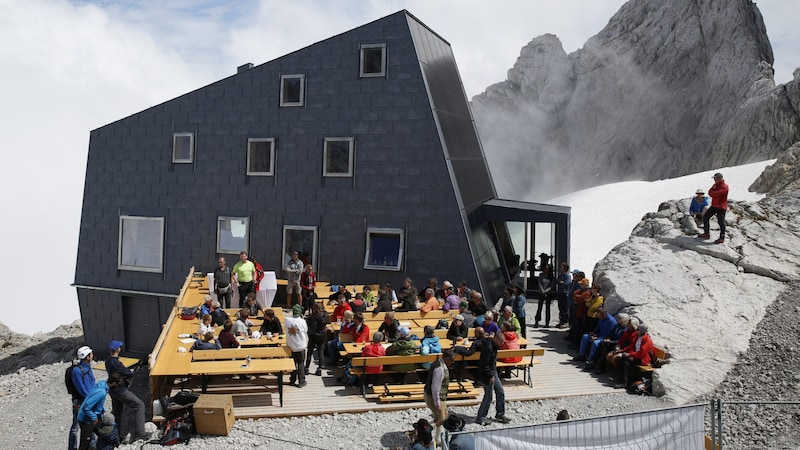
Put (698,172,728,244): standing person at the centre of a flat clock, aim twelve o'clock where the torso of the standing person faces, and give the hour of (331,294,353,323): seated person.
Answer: The seated person is roughly at 12 o'clock from the standing person.

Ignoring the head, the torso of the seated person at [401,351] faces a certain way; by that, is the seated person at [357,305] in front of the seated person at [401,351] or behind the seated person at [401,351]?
in front

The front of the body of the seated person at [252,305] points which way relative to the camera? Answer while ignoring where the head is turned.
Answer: toward the camera

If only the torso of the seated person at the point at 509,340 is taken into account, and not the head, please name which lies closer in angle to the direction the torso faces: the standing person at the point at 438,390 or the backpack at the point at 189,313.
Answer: the backpack

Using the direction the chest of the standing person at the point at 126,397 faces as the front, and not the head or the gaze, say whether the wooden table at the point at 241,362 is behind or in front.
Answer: in front

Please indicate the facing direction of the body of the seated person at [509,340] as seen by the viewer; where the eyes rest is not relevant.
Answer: away from the camera

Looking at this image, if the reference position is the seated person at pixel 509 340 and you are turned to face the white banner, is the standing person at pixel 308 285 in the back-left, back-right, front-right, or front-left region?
back-right

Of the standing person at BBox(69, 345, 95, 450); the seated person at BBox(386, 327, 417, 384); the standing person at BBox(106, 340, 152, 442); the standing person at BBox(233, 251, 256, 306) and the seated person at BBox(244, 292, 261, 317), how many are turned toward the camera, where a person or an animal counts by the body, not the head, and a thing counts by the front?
2

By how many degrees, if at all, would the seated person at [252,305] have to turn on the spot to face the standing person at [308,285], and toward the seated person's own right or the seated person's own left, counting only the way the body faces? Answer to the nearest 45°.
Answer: approximately 90° to the seated person's own left

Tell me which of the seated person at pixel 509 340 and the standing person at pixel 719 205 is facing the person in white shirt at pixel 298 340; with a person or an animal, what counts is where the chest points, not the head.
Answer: the standing person

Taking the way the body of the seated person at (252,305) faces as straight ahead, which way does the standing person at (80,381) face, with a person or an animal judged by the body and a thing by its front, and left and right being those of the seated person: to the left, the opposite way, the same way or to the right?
to the left

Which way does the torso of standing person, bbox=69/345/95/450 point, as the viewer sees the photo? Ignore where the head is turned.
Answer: to the viewer's right

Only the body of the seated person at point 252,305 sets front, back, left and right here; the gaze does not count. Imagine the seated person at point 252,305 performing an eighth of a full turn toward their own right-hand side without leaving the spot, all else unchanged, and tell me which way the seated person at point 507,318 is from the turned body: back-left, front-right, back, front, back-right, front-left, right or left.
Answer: left

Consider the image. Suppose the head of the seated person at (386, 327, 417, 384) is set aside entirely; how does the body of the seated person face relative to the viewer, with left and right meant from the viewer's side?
facing away from the viewer

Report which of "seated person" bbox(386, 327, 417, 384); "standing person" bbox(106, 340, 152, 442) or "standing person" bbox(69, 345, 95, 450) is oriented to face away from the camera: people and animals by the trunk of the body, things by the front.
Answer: the seated person

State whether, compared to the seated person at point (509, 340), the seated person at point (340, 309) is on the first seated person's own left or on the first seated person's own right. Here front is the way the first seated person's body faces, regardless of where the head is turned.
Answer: on the first seated person's own left
